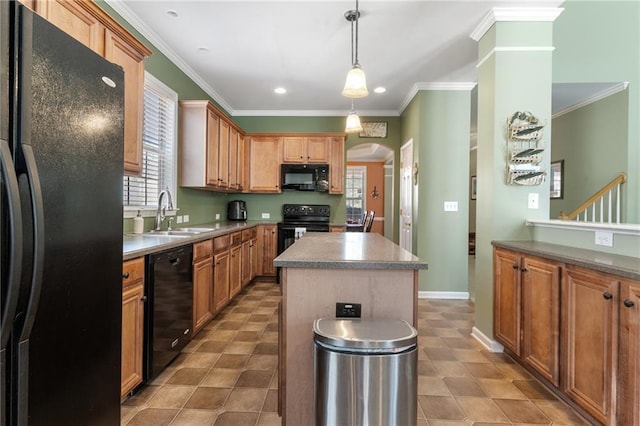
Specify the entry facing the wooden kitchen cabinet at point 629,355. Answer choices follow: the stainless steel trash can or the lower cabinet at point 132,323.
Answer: the lower cabinet

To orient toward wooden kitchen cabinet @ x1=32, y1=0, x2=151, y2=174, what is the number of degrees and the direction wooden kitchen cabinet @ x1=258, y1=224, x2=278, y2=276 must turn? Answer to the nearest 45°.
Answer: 0° — it already faces it

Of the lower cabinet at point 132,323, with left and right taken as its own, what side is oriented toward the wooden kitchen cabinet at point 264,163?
left

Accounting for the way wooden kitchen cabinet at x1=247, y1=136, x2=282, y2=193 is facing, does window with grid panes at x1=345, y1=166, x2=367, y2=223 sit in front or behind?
behind

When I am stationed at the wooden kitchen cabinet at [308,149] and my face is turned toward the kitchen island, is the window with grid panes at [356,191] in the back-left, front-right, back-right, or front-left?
back-left

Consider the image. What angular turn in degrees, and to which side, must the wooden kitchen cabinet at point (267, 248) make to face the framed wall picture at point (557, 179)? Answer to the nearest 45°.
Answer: approximately 90° to its left

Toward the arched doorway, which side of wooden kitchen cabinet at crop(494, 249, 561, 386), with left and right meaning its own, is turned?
right

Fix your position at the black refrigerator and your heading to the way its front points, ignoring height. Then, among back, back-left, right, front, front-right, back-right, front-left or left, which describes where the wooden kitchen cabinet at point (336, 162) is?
left

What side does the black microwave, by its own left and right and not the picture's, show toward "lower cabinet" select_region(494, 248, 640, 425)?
front

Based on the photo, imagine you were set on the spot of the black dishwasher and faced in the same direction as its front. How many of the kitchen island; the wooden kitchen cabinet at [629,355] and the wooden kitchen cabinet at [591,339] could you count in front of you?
3

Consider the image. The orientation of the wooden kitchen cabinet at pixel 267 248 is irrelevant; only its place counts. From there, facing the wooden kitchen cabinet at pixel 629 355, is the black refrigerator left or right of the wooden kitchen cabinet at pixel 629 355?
right

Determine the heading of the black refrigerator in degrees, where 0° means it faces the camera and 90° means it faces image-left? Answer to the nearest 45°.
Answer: approximately 315°

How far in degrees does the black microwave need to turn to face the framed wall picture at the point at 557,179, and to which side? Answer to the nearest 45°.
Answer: approximately 90° to its left
